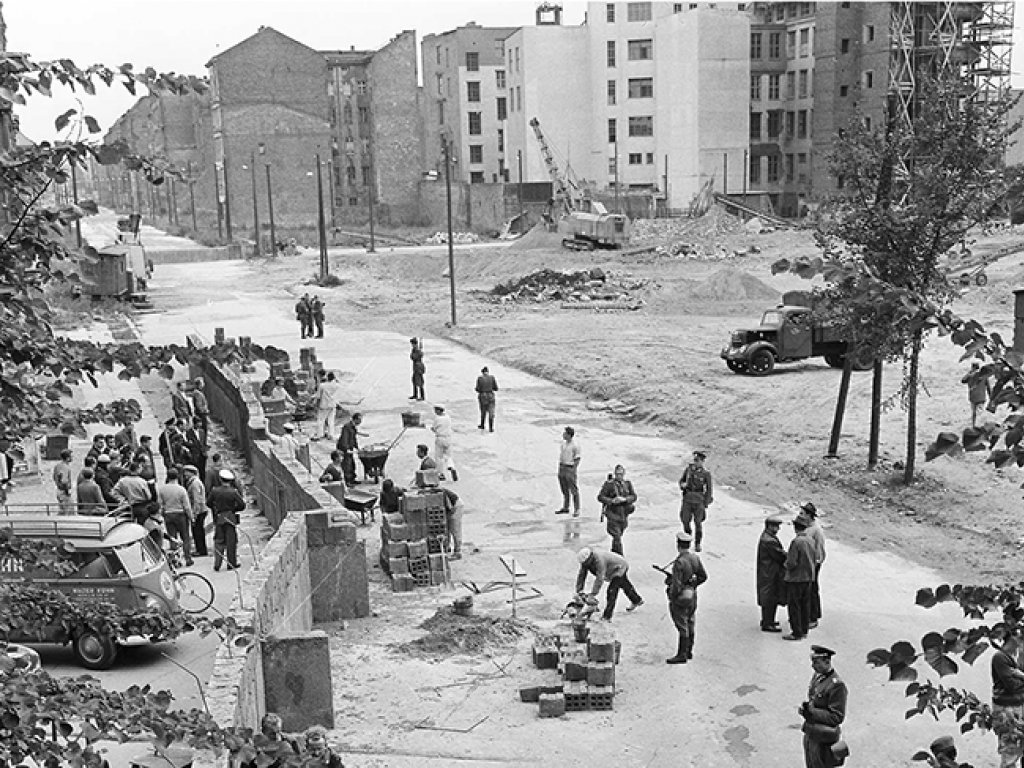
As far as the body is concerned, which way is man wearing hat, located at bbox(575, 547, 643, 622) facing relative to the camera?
to the viewer's left

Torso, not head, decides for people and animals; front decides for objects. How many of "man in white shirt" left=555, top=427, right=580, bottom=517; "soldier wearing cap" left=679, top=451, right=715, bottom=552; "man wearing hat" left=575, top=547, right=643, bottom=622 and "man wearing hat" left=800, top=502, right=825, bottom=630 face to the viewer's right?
0

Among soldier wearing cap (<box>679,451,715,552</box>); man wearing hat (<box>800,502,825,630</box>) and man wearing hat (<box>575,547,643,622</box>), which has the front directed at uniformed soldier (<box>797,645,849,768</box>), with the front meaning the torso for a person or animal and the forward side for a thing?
the soldier wearing cap

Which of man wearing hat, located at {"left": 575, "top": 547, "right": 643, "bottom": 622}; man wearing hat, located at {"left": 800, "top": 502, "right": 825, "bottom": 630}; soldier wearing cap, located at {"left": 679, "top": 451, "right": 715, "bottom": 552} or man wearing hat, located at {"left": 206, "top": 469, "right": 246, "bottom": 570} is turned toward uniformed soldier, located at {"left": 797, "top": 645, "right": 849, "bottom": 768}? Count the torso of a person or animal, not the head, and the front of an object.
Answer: the soldier wearing cap

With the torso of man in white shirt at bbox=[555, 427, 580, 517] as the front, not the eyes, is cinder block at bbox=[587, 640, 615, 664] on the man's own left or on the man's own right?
on the man's own left

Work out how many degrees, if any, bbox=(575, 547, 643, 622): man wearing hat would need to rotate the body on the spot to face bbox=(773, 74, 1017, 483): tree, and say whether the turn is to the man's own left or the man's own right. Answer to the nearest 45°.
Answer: approximately 135° to the man's own right

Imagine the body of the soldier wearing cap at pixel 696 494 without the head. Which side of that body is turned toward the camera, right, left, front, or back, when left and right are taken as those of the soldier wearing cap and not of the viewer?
front

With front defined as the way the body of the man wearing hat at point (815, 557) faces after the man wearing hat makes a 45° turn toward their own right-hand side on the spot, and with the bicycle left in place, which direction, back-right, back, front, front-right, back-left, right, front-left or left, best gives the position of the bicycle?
front-left

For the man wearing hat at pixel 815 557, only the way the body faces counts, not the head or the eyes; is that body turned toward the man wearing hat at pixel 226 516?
yes

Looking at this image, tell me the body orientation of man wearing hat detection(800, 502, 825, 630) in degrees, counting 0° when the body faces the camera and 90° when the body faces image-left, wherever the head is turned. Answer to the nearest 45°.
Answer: approximately 90°
